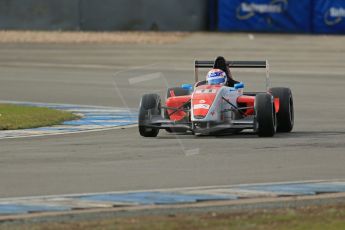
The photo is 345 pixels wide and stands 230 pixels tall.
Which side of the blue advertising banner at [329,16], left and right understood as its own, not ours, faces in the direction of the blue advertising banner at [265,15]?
right

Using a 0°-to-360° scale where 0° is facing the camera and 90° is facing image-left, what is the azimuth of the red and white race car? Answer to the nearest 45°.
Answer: approximately 0°

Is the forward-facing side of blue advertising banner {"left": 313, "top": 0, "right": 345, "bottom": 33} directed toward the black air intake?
yes

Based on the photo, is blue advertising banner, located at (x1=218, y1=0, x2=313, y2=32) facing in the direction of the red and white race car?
yes

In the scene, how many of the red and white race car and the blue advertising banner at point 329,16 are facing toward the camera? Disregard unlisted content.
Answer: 2

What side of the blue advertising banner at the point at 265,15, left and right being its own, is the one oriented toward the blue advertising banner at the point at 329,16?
left

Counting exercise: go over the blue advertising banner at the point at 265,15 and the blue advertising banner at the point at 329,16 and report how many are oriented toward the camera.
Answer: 2

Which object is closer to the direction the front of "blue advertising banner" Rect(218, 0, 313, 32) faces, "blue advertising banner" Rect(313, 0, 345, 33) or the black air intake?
the black air intake
